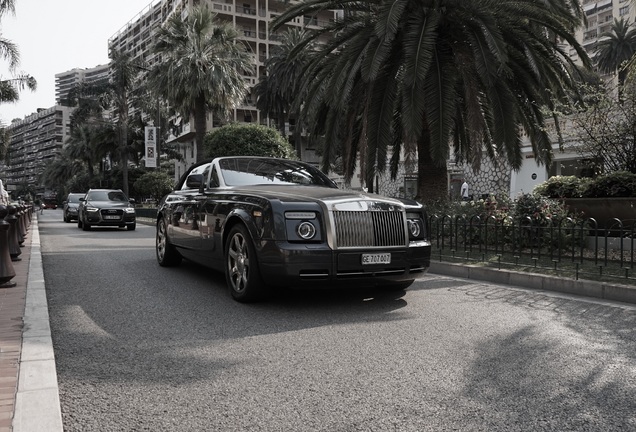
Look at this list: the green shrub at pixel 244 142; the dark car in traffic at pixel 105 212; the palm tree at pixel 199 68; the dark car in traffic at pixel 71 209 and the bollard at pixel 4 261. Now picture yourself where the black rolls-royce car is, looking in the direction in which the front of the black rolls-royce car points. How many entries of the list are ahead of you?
0

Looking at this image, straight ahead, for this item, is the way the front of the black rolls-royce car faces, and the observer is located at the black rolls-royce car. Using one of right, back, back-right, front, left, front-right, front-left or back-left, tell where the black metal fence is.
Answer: left

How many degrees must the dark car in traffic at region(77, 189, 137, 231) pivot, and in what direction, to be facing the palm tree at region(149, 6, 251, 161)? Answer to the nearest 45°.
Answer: approximately 135° to its left

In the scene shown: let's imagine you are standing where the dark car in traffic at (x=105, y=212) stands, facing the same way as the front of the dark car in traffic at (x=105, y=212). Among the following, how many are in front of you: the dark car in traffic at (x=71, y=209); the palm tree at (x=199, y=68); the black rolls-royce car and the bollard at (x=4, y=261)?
2

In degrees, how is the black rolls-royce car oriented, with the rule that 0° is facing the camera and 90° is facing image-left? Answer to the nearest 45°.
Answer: approximately 315°

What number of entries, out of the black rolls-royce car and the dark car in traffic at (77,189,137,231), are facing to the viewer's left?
0

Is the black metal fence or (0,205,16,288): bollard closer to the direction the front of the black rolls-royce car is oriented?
the black metal fence

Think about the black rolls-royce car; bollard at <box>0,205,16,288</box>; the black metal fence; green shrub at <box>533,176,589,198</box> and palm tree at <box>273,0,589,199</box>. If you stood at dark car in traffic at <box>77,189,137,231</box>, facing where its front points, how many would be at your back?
0

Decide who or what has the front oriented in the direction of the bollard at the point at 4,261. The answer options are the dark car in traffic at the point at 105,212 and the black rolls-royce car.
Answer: the dark car in traffic

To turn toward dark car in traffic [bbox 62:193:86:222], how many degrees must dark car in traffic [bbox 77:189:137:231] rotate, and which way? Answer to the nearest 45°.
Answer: approximately 180°

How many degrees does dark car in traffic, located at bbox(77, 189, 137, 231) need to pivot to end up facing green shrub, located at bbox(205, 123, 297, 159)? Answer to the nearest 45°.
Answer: approximately 90° to its left

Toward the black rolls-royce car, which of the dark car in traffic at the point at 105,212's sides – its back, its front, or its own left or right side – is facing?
front

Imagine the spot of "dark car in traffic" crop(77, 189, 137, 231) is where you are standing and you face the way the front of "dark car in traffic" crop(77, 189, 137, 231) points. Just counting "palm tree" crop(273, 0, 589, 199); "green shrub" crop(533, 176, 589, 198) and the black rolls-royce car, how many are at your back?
0

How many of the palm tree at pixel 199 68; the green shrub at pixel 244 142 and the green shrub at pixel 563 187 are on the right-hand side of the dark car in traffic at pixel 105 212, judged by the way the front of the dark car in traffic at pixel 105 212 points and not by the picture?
0

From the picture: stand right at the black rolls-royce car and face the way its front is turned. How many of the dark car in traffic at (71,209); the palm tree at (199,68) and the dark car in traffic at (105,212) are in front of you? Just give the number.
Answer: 0

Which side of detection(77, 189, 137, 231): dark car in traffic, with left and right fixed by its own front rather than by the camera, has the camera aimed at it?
front

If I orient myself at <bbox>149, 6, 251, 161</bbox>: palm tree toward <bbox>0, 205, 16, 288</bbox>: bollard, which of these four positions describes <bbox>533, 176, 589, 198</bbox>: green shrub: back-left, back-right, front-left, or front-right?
front-left

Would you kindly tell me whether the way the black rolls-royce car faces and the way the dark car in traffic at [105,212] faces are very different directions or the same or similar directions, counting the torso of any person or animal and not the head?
same or similar directions

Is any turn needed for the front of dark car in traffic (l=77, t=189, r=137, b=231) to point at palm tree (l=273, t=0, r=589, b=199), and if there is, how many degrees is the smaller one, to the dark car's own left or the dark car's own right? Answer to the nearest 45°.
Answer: approximately 45° to the dark car's own left
